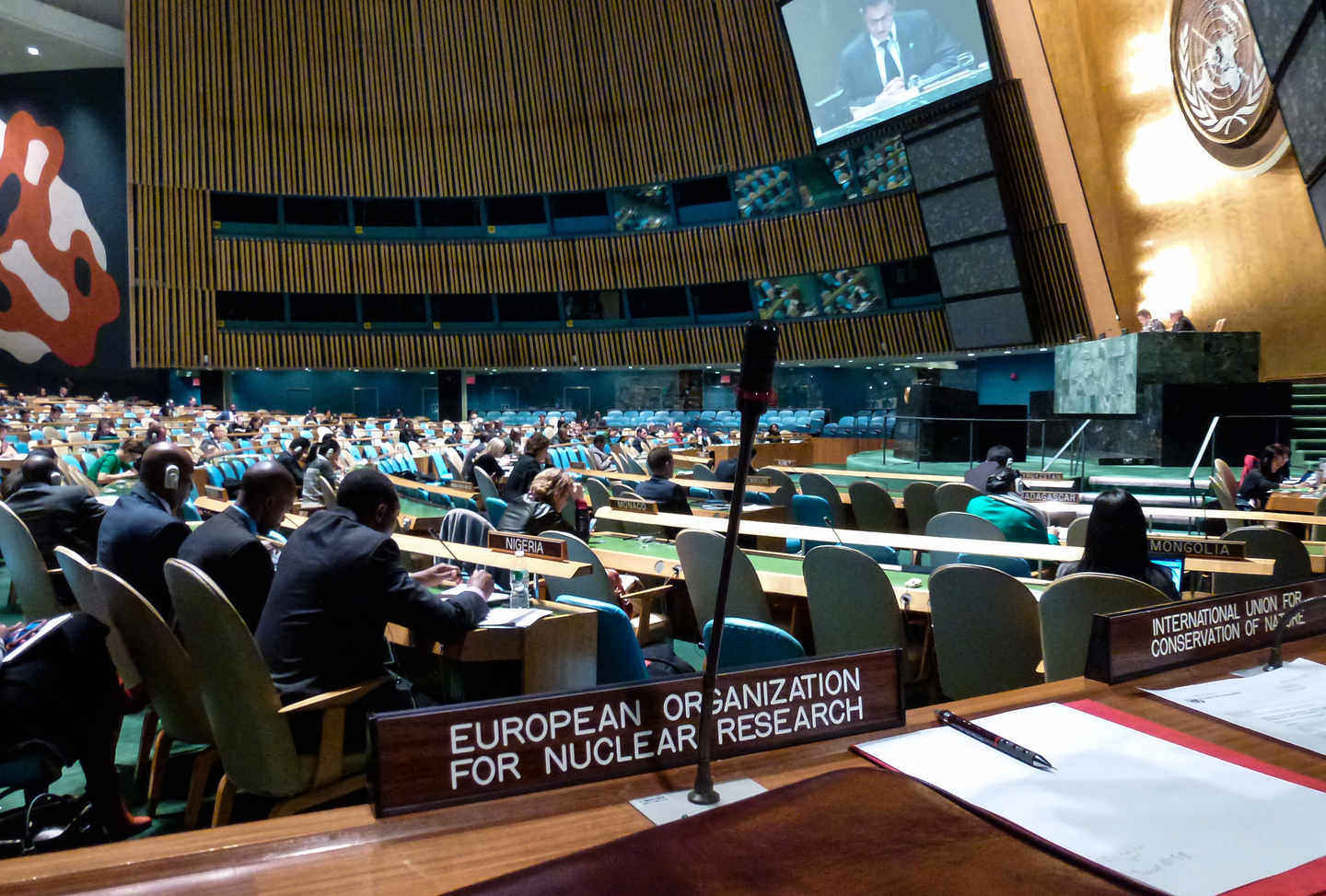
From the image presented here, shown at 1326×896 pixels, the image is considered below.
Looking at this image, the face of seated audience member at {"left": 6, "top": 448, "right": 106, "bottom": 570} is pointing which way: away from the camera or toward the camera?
away from the camera

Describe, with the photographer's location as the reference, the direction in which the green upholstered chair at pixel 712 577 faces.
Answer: facing away from the viewer and to the right of the viewer

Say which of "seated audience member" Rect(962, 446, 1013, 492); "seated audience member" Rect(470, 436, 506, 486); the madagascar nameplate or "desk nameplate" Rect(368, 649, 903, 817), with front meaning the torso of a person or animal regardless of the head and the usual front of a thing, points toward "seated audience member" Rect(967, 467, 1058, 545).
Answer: the madagascar nameplate

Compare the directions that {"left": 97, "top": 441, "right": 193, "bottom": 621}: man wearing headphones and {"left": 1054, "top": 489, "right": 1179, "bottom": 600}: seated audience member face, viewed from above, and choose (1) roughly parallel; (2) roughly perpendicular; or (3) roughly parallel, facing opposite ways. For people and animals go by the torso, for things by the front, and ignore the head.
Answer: roughly parallel

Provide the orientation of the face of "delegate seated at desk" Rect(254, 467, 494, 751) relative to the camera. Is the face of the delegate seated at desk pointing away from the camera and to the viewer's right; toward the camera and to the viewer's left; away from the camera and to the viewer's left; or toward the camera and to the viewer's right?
away from the camera and to the viewer's right

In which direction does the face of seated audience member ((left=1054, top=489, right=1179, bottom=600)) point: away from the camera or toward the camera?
away from the camera

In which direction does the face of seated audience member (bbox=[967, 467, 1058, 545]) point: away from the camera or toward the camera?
away from the camera

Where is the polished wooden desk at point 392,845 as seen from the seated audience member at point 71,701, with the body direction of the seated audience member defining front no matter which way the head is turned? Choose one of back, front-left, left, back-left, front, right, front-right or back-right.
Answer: right

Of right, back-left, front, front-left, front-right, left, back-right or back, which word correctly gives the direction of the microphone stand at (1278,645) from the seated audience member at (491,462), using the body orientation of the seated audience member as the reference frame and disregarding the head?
back-right

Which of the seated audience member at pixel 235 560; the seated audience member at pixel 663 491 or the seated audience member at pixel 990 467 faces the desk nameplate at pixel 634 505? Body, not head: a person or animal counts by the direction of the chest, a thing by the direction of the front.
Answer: the seated audience member at pixel 235 560

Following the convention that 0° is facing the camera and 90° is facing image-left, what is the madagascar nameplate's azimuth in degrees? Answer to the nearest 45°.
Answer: approximately 0°

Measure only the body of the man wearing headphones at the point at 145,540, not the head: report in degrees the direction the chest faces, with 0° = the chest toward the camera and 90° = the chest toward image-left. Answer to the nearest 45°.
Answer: approximately 225°

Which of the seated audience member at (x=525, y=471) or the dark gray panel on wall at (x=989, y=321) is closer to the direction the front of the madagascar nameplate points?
the seated audience member

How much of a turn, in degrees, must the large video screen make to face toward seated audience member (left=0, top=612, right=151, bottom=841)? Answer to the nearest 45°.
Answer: approximately 45° to its left

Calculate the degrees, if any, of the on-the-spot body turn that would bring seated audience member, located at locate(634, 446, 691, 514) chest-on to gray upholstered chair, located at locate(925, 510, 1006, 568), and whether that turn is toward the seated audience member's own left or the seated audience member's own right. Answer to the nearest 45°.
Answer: approximately 90° to the seated audience member's own right
